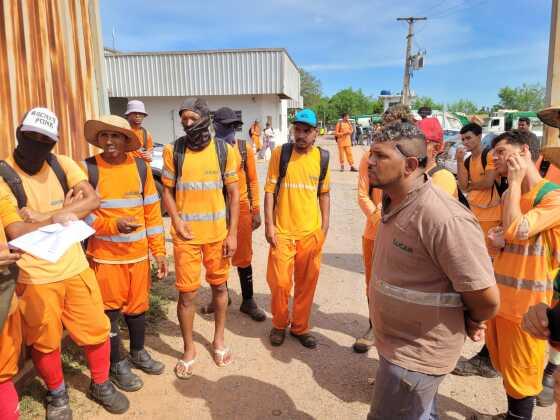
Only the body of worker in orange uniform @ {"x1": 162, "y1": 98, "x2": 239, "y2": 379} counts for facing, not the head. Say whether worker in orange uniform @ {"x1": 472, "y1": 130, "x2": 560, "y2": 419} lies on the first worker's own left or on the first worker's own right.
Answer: on the first worker's own left

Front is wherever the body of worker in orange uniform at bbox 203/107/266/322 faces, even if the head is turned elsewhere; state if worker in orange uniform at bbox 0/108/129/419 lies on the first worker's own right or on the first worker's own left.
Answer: on the first worker's own right

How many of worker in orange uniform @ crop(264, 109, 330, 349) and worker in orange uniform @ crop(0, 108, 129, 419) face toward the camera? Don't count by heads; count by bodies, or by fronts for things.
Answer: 2

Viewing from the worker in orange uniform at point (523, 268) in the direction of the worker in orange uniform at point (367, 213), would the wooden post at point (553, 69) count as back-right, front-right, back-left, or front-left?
front-right

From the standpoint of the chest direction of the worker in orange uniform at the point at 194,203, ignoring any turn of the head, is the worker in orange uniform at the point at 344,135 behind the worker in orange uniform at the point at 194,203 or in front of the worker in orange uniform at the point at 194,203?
behind

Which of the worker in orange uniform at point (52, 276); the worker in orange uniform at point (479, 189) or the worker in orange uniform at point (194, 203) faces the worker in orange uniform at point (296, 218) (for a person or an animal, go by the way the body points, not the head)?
the worker in orange uniform at point (479, 189)

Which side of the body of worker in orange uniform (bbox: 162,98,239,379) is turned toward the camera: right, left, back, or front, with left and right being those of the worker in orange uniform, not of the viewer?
front

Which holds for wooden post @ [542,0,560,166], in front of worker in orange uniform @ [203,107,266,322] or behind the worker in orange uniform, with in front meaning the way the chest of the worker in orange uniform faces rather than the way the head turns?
in front

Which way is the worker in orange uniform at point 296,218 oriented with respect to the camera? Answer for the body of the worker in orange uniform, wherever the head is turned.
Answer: toward the camera

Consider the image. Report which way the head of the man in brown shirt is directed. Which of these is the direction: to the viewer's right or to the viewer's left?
to the viewer's left

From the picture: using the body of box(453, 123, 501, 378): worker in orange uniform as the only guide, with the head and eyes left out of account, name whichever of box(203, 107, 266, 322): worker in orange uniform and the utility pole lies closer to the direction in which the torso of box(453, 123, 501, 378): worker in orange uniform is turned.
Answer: the worker in orange uniform

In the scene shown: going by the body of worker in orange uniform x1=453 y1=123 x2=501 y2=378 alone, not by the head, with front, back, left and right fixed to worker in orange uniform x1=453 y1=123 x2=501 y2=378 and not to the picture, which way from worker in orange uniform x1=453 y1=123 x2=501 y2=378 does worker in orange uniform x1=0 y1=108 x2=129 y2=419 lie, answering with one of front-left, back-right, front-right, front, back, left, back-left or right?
front

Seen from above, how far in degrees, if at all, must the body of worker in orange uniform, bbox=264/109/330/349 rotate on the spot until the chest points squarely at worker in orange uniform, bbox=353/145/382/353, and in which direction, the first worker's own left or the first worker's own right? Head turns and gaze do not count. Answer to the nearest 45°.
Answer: approximately 90° to the first worker's own left

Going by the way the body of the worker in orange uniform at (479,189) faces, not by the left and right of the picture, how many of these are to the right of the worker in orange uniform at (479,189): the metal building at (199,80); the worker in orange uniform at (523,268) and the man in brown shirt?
1
